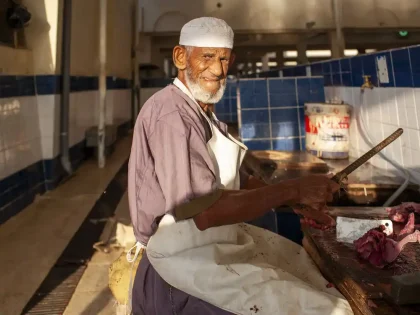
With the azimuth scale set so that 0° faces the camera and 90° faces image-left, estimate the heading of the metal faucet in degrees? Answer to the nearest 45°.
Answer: approximately 45°

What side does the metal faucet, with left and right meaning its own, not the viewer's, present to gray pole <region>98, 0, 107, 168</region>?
right

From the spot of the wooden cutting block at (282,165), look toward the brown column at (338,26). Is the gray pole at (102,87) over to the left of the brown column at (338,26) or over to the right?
left

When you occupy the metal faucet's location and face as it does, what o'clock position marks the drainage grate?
The drainage grate is roughly at 1 o'clock from the metal faucet.

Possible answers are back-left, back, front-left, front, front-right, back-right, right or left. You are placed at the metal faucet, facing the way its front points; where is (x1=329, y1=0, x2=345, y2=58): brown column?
back-right
